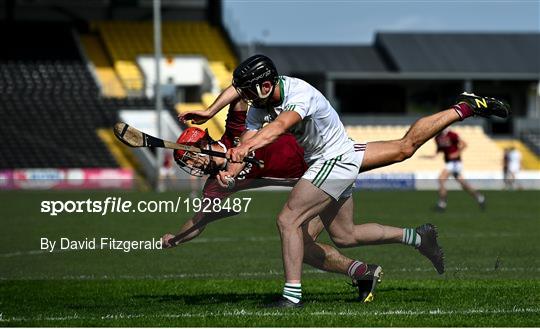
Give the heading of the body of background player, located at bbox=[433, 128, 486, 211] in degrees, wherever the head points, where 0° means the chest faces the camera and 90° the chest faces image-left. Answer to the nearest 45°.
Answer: approximately 45°

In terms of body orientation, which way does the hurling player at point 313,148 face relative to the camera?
to the viewer's left

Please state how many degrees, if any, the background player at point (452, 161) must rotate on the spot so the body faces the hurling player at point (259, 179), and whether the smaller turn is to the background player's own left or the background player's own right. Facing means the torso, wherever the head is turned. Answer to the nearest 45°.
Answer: approximately 45° to the background player's own left
